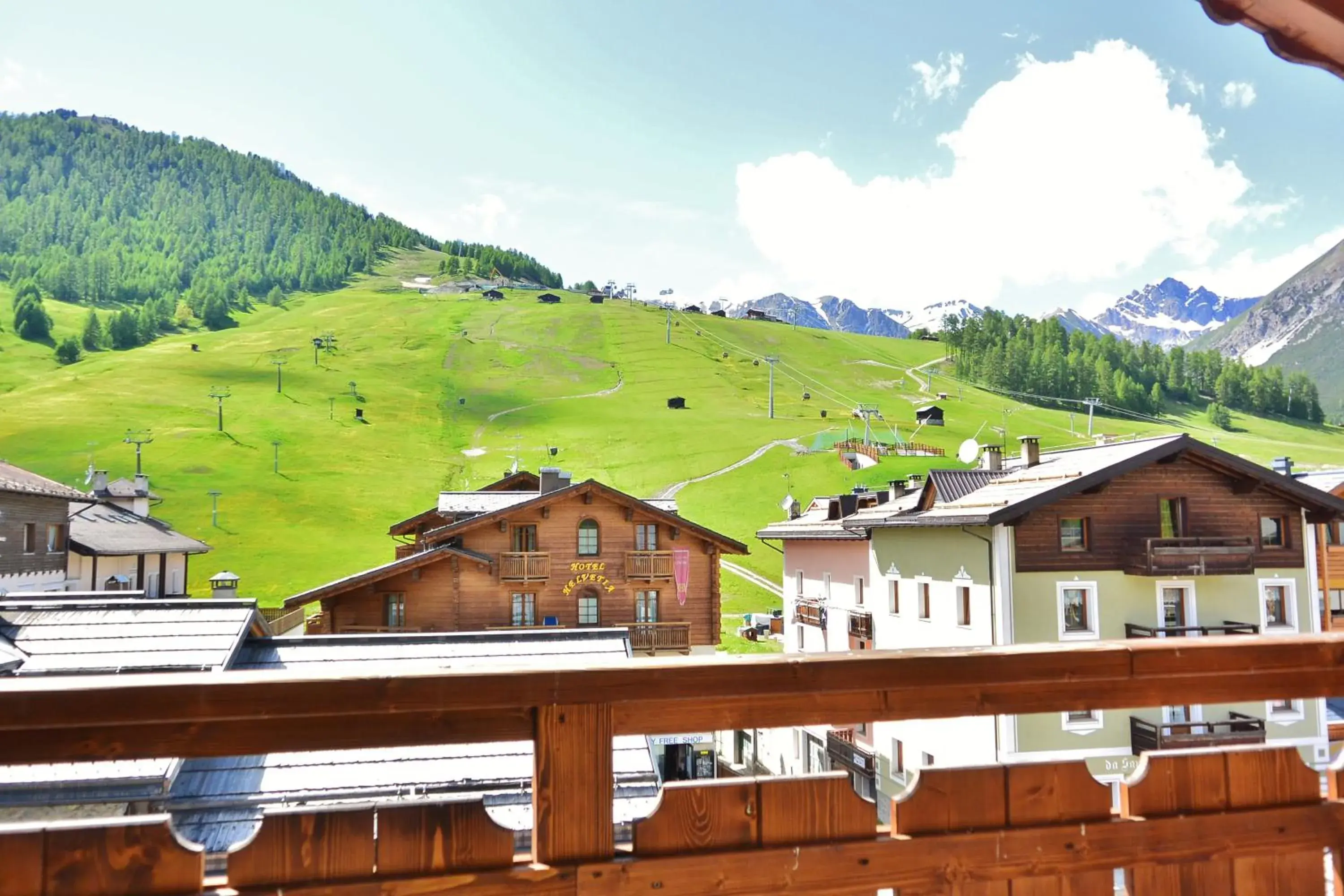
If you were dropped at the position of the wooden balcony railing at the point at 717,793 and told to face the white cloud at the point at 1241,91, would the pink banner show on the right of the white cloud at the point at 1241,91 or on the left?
left

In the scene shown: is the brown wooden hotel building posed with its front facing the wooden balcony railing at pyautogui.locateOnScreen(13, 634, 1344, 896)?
yes

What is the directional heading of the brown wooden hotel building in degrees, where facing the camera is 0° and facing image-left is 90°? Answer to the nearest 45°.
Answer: approximately 0°
